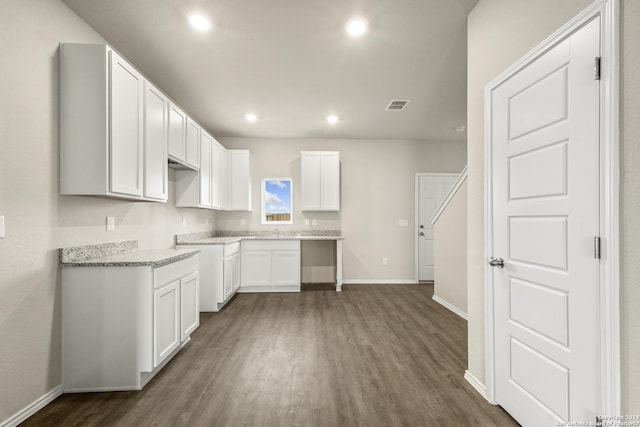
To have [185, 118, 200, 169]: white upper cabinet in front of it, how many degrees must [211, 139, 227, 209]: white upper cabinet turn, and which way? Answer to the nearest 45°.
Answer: approximately 90° to its right

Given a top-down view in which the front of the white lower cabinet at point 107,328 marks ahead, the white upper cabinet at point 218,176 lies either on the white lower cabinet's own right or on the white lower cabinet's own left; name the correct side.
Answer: on the white lower cabinet's own left

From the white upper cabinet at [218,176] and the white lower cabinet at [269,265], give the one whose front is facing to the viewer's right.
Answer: the white upper cabinet

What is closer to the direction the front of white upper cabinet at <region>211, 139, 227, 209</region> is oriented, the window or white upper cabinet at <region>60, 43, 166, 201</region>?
the window

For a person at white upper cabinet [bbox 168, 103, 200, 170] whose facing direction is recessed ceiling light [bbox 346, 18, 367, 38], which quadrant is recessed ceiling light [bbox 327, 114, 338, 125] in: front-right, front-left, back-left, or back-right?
front-left

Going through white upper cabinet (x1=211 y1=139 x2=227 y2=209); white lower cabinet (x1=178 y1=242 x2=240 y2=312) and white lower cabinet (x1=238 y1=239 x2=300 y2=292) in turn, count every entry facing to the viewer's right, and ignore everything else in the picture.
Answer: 2

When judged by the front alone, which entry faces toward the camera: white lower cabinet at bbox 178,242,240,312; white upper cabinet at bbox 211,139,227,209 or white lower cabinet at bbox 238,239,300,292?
white lower cabinet at bbox 238,239,300,292

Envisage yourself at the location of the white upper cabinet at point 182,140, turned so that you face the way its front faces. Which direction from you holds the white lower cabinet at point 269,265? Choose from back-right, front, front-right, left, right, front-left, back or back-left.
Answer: left

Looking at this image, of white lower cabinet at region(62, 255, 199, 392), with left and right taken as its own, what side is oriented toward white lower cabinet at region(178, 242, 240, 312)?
left

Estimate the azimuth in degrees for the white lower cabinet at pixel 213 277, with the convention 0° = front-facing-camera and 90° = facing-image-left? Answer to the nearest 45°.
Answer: approximately 270°

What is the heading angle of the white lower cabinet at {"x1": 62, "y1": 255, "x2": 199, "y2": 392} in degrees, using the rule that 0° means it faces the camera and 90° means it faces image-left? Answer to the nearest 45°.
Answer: approximately 315°

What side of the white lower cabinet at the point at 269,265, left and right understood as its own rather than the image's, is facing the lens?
front

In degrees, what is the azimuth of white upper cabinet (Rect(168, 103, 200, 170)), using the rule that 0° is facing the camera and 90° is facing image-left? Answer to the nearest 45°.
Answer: approximately 315°

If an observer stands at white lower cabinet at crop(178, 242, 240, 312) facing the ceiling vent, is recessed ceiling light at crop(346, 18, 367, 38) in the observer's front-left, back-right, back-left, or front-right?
front-right

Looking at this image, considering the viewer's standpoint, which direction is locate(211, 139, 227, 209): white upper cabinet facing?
facing to the right of the viewer

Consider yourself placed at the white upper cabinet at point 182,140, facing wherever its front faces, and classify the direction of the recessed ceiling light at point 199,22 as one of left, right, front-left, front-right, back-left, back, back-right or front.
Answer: front-right

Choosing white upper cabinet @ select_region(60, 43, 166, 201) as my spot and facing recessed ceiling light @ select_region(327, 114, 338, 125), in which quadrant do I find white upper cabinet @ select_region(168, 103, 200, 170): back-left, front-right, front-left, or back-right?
front-left
